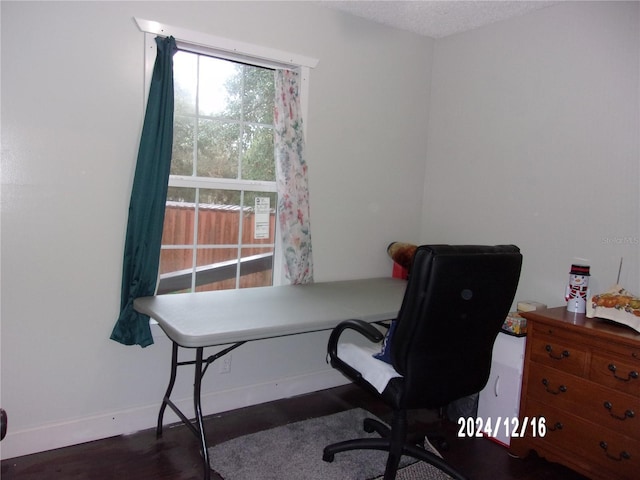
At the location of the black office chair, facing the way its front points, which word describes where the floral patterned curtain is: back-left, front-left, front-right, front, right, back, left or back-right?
front

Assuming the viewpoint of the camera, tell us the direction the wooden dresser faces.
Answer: facing the viewer and to the left of the viewer

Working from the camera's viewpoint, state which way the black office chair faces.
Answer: facing away from the viewer and to the left of the viewer

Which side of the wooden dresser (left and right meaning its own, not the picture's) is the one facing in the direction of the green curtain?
front

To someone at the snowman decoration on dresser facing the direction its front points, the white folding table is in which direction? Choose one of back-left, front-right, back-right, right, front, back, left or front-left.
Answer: front-right

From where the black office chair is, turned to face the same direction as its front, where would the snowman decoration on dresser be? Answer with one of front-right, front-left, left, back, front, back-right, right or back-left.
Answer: right

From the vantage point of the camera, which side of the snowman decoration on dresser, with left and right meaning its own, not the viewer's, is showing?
front

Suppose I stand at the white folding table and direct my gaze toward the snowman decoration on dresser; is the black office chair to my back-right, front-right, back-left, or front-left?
front-right

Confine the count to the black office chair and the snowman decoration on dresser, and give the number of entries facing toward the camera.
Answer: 1

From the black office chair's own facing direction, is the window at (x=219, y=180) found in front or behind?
in front

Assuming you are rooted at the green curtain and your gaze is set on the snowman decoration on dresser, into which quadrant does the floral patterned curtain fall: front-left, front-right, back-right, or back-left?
front-left

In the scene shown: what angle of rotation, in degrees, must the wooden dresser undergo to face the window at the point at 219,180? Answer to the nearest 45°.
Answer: approximately 45° to its right

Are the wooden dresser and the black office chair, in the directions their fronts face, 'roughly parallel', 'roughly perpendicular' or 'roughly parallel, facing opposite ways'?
roughly perpendicular

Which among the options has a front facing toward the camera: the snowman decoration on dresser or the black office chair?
the snowman decoration on dresser

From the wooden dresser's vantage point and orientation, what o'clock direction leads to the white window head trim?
The white window head trim is roughly at 1 o'clock from the wooden dresser.

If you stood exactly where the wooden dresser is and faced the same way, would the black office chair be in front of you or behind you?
in front
